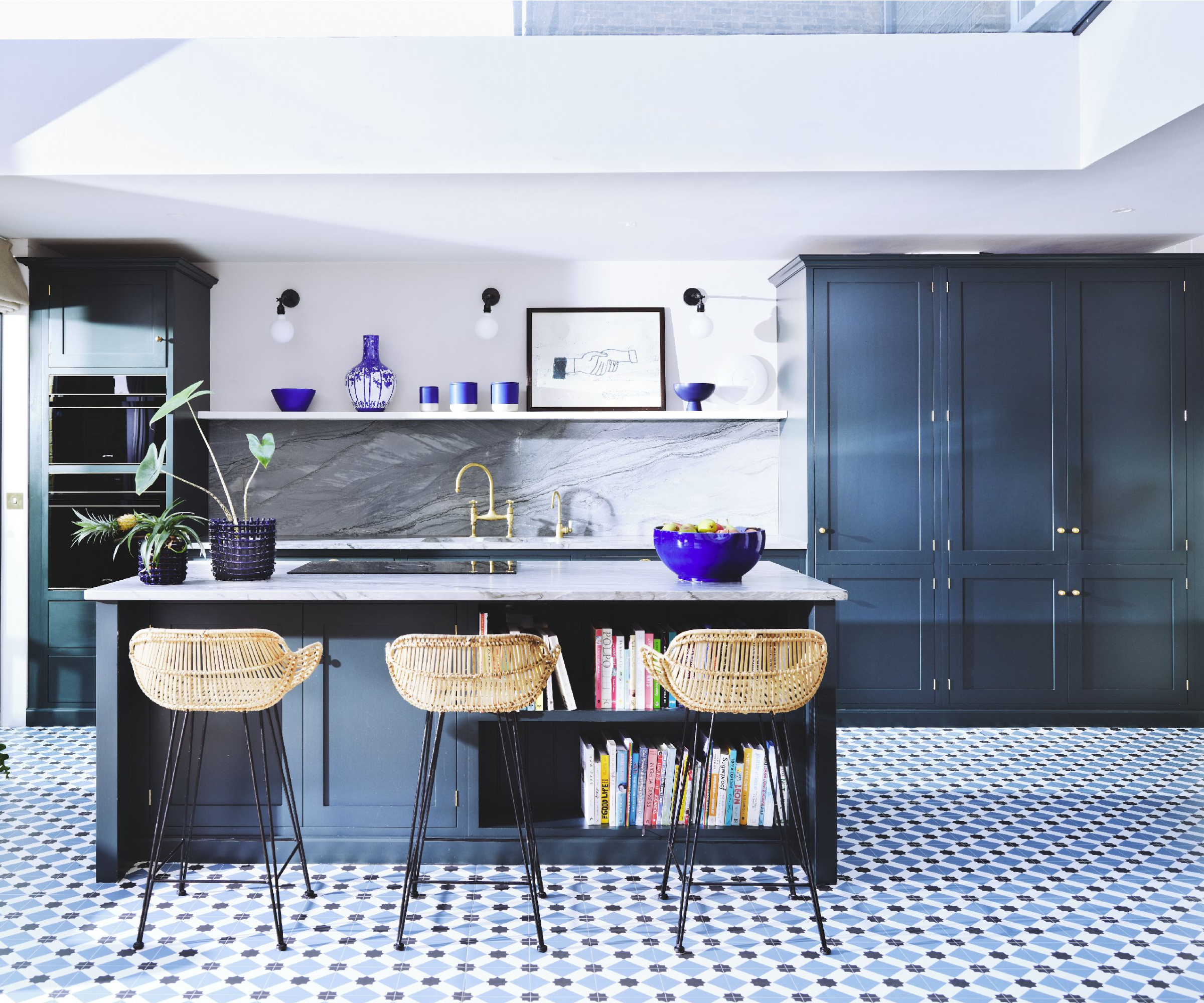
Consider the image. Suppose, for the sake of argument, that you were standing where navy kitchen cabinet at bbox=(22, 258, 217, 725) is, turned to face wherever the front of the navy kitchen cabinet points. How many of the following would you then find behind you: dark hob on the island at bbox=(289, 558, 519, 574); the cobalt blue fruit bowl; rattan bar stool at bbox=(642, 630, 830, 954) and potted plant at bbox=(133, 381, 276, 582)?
0

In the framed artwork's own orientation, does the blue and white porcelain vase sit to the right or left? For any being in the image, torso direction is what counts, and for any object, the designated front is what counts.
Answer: on its right

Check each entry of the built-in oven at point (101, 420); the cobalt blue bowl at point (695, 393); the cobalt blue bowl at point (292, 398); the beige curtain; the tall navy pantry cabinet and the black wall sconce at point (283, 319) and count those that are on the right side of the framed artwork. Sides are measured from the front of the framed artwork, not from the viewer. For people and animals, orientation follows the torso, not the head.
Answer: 4

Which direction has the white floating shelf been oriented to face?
toward the camera

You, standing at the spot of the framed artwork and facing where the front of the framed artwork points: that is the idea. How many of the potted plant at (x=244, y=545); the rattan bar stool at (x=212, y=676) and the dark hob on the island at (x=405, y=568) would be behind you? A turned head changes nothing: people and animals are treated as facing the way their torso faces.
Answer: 0

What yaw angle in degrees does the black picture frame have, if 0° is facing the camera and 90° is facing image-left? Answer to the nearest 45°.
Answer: approximately 0°

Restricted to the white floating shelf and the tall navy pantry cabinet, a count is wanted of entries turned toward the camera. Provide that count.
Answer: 2

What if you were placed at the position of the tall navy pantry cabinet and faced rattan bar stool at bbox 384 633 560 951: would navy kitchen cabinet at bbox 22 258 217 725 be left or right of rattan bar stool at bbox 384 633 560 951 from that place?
right

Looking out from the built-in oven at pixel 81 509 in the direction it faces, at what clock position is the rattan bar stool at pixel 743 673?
The rattan bar stool is roughly at 11 o'clock from the built-in oven.

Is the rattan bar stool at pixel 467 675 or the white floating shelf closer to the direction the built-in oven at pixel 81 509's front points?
the rattan bar stool

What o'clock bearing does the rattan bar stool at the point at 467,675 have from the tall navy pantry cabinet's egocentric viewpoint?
The rattan bar stool is roughly at 1 o'clock from the tall navy pantry cabinet.

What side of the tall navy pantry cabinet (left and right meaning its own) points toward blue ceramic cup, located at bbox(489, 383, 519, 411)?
right

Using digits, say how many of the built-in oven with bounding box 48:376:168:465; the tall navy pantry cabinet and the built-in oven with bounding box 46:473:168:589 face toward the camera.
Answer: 3

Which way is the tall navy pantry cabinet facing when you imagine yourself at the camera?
facing the viewer

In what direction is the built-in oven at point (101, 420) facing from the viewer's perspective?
toward the camera

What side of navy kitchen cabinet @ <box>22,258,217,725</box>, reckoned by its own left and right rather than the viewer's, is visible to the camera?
front
